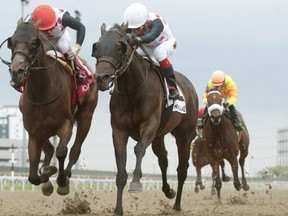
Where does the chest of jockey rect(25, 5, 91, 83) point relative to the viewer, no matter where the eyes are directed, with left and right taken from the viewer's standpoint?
facing the viewer and to the left of the viewer

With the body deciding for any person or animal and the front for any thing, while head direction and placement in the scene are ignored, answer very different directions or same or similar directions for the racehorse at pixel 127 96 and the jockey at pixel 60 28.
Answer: same or similar directions

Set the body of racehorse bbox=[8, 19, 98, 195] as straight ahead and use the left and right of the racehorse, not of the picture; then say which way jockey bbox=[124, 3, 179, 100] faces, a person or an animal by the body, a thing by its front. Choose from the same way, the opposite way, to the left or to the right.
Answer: the same way

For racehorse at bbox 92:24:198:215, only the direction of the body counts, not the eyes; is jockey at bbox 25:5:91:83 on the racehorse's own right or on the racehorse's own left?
on the racehorse's own right

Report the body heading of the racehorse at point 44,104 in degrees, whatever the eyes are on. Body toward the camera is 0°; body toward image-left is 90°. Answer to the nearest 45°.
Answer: approximately 45°

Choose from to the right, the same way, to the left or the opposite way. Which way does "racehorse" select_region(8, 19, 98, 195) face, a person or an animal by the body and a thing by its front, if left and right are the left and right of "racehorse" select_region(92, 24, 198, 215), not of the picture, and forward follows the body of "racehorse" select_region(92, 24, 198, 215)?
the same way

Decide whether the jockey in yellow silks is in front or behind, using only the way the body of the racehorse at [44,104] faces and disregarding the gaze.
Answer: behind

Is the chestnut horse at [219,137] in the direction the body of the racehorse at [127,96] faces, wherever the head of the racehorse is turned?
no

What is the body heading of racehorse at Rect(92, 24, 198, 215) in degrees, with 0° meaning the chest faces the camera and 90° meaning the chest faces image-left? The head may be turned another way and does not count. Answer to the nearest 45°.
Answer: approximately 45°

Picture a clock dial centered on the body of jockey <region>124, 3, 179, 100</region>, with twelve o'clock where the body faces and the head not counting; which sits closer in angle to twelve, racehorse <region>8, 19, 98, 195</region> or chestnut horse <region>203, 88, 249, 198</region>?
the racehorse

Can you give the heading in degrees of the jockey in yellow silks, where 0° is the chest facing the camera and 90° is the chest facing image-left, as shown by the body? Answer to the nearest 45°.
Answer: approximately 0°

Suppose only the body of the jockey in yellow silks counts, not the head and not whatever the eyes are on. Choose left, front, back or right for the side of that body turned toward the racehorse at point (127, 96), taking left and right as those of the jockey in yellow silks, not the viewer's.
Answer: front

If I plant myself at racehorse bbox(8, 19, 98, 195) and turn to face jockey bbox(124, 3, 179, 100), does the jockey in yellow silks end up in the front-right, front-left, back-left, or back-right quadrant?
front-left
